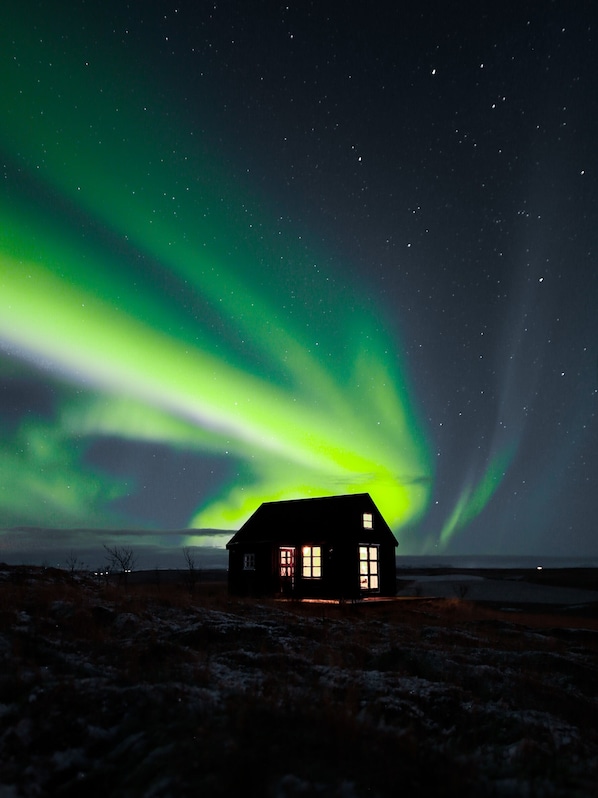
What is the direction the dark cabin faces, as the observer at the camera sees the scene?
facing the viewer and to the left of the viewer
